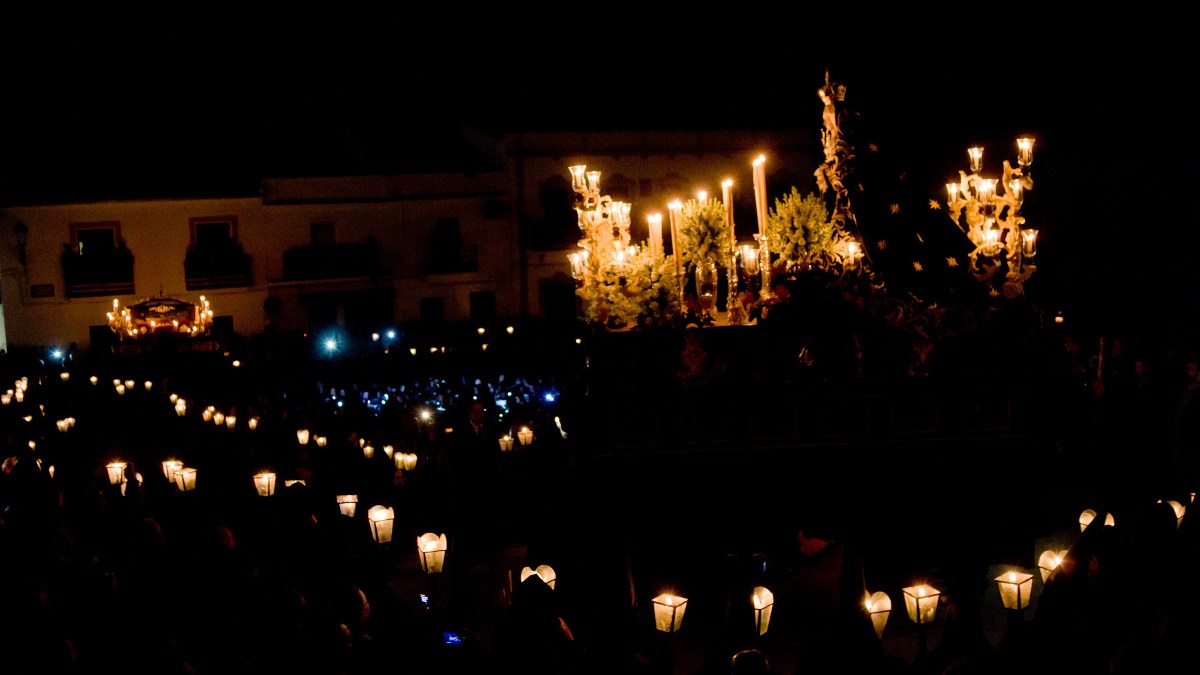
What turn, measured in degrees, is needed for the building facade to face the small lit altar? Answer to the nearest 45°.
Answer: approximately 45° to its right

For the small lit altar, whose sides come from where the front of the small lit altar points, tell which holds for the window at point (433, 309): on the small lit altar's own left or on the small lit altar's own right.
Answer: on the small lit altar's own left

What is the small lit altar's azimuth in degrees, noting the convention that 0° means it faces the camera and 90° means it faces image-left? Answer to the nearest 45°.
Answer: approximately 0°

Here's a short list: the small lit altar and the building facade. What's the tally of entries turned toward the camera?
2
